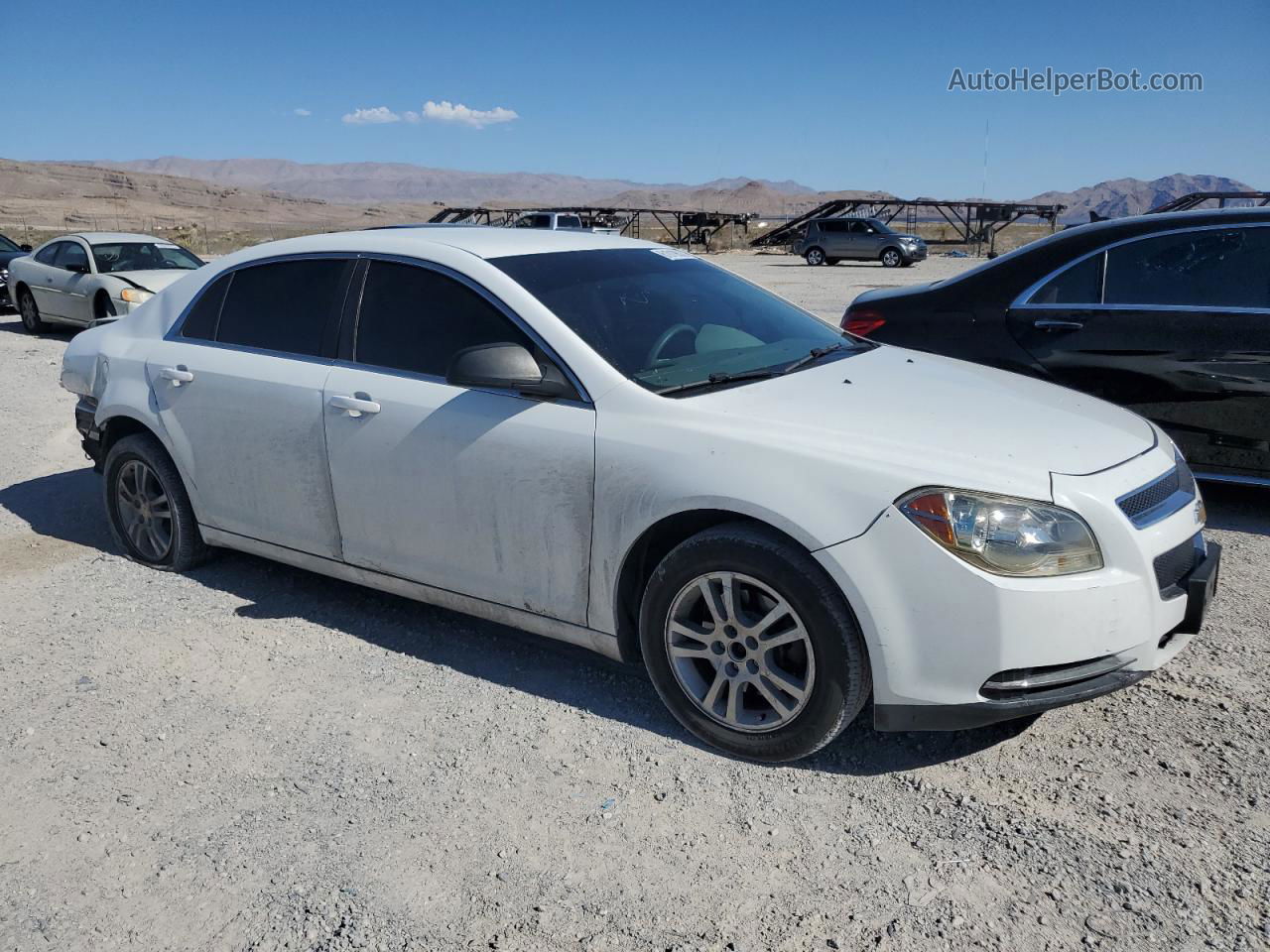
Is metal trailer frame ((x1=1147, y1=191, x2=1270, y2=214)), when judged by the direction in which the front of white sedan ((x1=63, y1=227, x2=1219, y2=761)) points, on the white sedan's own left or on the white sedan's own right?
on the white sedan's own left

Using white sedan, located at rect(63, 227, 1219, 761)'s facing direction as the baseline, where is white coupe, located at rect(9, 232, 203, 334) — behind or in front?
behind

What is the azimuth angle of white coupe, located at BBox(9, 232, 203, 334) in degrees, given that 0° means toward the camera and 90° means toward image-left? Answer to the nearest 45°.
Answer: approximately 315°

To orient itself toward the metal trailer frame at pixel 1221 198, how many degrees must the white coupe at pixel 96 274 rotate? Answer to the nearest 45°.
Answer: approximately 45° to its left
